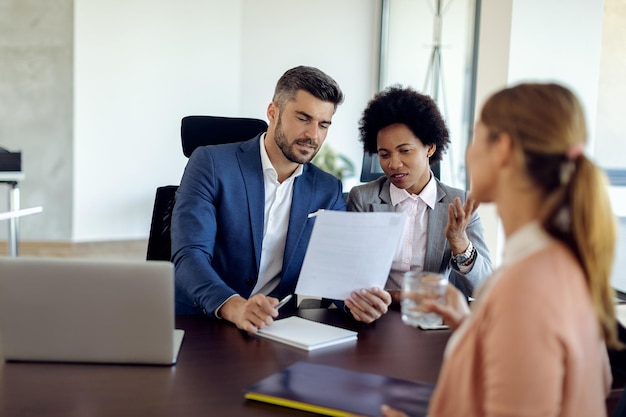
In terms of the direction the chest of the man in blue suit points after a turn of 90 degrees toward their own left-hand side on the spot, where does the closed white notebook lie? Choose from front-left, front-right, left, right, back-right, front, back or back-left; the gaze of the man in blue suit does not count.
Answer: back-right

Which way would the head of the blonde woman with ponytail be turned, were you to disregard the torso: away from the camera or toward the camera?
away from the camera

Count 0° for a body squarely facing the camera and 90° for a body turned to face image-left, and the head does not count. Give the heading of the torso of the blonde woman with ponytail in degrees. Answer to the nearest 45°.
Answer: approximately 135°

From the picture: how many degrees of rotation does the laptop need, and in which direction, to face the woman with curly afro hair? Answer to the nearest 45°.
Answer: approximately 45° to its right

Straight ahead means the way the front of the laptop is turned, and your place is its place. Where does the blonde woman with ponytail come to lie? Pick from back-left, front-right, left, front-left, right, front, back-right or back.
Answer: back-right

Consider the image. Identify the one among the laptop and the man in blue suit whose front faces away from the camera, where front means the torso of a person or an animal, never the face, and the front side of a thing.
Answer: the laptop

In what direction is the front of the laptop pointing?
away from the camera

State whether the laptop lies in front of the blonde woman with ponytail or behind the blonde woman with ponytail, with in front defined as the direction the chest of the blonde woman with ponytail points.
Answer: in front

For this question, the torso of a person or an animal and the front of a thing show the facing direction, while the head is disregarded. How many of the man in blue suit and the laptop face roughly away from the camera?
1

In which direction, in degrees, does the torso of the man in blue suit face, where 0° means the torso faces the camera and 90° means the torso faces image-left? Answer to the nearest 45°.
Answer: approximately 315°

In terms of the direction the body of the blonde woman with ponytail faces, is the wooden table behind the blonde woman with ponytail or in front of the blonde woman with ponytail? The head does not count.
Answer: in front
